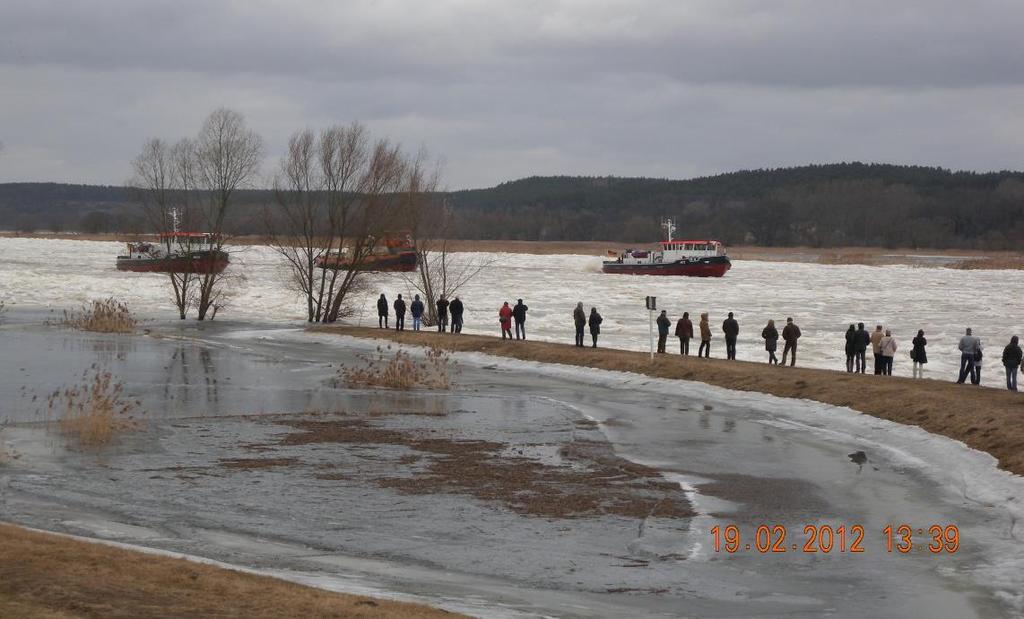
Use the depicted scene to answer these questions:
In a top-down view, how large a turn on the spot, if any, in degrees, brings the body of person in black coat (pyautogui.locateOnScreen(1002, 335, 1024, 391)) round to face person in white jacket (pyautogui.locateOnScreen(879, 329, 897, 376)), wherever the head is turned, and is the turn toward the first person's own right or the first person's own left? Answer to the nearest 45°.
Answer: approximately 45° to the first person's own left

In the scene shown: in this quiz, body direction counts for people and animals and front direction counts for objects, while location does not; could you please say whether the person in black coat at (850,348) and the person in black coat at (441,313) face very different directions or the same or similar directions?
same or similar directions

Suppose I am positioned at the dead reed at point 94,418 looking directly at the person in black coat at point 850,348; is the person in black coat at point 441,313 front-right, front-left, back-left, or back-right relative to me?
front-left

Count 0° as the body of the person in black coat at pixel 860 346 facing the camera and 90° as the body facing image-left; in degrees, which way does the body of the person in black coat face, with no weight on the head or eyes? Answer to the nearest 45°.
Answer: approximately 180°

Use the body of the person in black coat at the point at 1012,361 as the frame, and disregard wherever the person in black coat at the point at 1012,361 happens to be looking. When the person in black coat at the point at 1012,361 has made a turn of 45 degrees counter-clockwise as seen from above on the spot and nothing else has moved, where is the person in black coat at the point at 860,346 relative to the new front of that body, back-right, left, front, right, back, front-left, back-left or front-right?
front

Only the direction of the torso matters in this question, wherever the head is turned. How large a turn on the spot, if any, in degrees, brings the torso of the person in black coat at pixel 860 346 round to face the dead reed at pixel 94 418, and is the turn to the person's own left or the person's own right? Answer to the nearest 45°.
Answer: approximately 135° to the person's own left

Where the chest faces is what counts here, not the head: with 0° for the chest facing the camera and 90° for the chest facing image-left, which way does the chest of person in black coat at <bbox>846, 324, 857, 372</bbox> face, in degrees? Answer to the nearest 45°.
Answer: approximately 180°

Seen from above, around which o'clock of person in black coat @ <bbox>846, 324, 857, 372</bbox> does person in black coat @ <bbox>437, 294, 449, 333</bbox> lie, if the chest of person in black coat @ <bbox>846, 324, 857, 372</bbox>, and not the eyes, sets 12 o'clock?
person in black coat @ <bbox>437, 294, 449, 333</bbox> is roughly at 10 o'clock from person in black coat @ <bbox>846, 324, 857, 372</bbox>.

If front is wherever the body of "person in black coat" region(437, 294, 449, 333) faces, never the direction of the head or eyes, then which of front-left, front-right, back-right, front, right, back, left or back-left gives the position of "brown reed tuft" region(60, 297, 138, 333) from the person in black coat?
left

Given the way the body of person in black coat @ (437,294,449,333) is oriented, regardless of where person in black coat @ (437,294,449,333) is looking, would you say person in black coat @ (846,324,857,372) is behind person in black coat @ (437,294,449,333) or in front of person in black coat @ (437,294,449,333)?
behind

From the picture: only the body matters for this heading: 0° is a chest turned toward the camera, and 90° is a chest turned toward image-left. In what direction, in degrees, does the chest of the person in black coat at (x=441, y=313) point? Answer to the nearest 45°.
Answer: approximately 180°

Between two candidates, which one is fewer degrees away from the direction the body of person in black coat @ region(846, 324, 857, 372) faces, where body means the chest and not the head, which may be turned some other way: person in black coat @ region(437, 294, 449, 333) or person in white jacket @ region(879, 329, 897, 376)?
the person in black coat

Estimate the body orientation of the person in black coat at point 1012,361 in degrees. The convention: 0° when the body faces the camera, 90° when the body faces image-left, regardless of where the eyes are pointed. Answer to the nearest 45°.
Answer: approximately 180°
